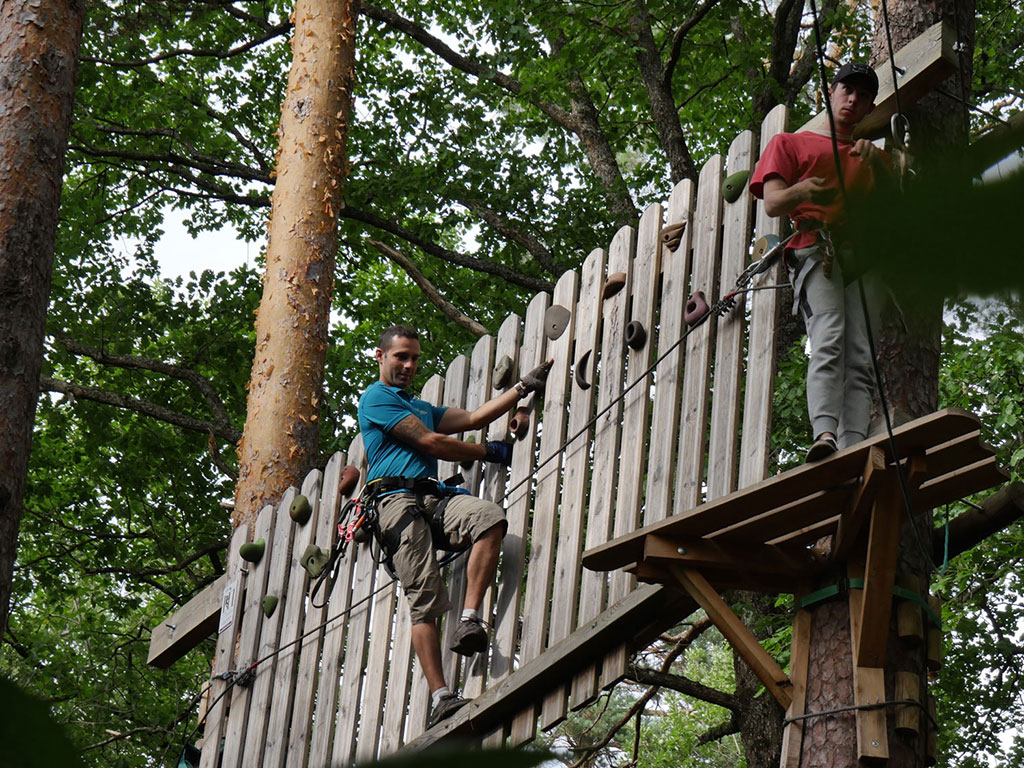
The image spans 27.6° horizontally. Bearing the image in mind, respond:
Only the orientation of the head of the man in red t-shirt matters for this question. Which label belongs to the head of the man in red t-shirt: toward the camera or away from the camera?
toward the camera

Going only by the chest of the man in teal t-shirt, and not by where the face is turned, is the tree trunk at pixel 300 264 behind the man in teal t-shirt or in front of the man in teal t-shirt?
behind

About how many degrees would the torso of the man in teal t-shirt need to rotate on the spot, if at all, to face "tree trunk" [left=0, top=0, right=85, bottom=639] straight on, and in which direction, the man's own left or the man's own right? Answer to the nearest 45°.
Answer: approximately 90° to the man's own right
